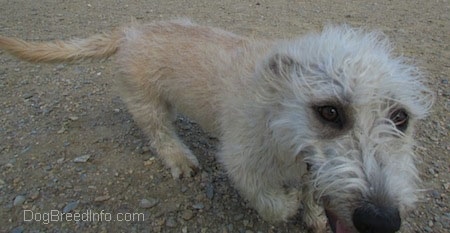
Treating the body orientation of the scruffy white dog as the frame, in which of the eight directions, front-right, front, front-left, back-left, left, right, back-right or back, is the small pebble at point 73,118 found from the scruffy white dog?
back

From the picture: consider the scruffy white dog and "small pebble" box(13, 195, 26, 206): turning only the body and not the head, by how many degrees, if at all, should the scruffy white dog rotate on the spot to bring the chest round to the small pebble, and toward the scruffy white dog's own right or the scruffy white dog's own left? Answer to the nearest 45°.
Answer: approximately 135° to the scruffy white dog's own right

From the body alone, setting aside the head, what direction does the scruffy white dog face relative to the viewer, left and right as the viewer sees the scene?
facing the viewer and to the right of the viewer

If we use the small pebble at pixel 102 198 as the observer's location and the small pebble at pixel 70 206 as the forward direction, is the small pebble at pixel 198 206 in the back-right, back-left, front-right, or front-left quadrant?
back-left

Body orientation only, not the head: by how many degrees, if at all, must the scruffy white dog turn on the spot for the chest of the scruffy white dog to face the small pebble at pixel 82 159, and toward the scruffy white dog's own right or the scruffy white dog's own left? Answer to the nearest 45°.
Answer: approximately 180°
